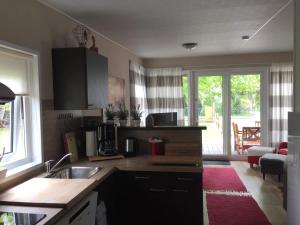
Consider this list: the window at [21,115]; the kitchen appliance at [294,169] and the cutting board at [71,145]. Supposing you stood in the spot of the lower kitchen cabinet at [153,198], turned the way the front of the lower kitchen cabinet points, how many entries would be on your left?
1

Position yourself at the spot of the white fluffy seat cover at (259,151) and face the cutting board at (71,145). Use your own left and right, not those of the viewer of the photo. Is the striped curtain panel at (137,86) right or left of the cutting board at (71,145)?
right

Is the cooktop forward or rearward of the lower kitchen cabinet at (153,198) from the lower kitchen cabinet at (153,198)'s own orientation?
forward

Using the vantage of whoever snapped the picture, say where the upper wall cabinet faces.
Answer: facing the viewer and to the right of the viewer

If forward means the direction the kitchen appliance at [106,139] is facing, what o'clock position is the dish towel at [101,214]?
The dish towel is roughly at 12 o'clock from the kitchen appliance.

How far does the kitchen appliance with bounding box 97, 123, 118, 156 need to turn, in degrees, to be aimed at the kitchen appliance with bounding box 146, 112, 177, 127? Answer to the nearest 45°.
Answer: approximately 135° to its left

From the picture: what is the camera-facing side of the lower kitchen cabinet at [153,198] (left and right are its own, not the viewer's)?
front

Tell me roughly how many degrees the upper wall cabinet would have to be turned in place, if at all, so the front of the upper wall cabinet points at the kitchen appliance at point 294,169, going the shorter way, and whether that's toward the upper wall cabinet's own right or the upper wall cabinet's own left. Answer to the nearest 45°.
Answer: approximately 45° to the upper wall cabinet's own left

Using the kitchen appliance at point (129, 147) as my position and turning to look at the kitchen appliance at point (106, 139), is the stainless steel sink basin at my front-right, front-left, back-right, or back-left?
front-left

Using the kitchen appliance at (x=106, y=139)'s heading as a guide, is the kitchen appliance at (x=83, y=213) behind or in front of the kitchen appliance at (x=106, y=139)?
in front

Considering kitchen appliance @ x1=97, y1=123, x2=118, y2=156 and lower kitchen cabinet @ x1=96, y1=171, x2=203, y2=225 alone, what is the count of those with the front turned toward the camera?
2

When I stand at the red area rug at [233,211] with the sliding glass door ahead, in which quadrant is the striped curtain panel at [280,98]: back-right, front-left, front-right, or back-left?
front-right

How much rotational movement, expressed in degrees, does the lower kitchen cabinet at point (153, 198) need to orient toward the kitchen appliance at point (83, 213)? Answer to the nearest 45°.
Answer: approximately 45° to its right

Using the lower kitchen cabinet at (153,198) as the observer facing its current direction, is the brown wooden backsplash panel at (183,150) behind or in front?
behind
